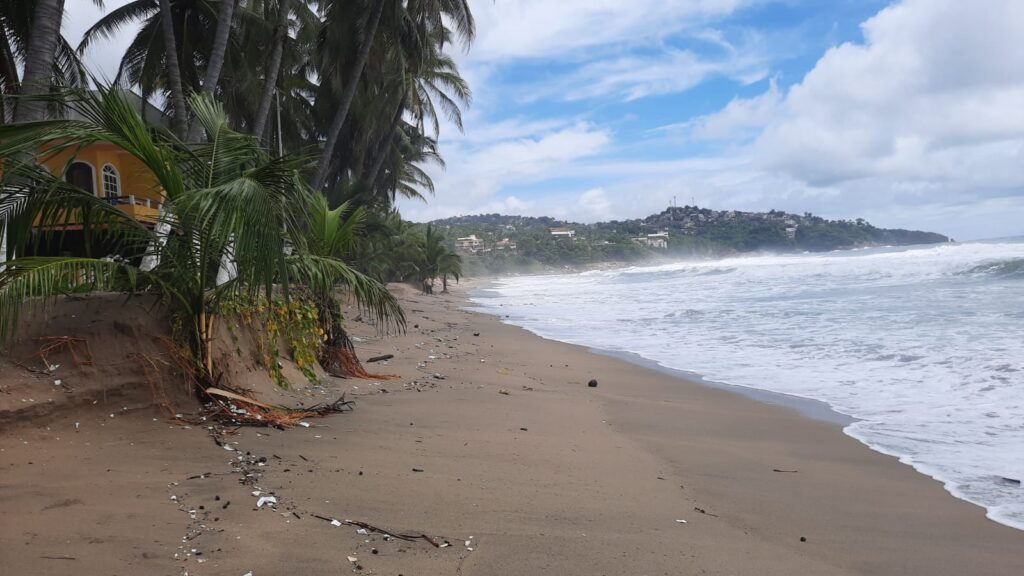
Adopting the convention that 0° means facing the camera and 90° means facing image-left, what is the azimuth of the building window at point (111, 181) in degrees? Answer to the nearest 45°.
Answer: approximately 315°

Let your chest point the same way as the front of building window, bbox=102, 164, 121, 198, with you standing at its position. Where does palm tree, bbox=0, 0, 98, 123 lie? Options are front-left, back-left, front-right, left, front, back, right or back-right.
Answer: front-right
